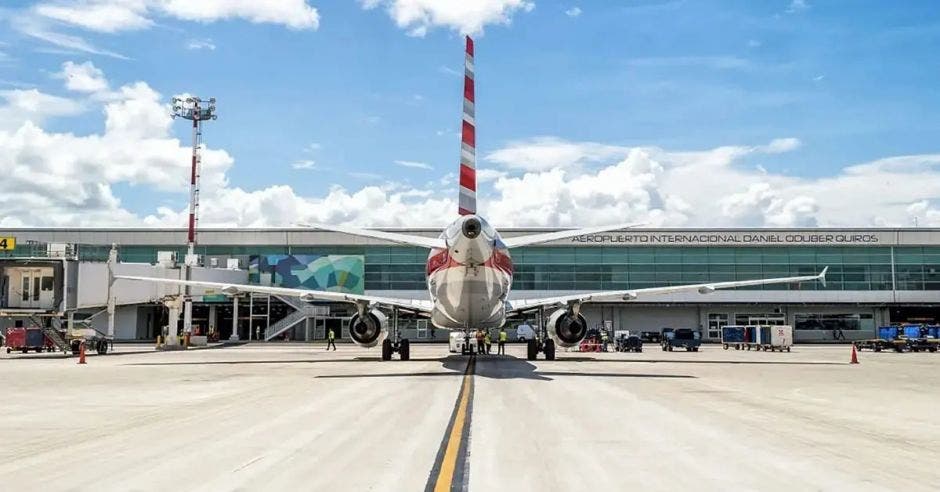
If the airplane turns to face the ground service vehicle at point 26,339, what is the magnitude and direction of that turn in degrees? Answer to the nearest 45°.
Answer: approximately 45° to its left

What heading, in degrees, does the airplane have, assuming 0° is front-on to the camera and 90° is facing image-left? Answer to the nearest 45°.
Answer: approximately 180°
